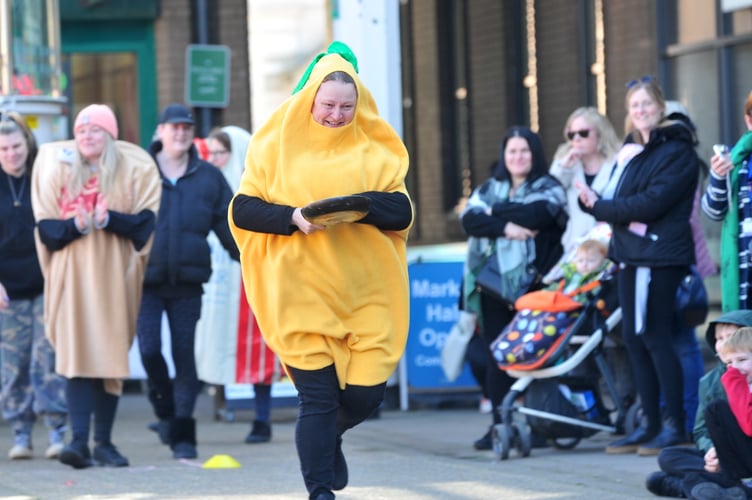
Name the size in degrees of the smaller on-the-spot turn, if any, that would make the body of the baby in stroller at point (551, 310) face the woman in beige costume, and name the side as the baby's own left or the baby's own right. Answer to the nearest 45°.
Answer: approximately 45° to the baby's own right

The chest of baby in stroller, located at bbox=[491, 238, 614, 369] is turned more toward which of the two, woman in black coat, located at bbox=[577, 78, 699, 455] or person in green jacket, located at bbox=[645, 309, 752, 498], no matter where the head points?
the person in green jacket

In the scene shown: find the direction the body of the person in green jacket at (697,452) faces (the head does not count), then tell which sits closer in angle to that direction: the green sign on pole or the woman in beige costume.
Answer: the woman in beige costume

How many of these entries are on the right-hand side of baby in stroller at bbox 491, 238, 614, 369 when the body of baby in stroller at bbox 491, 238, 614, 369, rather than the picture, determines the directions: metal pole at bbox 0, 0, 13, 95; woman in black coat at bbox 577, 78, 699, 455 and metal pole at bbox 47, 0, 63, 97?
2

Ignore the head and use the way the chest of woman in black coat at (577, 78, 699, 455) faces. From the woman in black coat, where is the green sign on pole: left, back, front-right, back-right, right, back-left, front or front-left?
right

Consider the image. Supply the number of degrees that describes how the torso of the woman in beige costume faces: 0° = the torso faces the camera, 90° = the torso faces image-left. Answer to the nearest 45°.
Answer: approximately 0°

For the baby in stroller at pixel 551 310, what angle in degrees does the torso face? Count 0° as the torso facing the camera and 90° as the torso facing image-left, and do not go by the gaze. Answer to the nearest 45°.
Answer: approximately 45°

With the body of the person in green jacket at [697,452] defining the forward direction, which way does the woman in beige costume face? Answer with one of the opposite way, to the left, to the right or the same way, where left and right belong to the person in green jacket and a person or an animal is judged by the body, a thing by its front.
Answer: to the left
